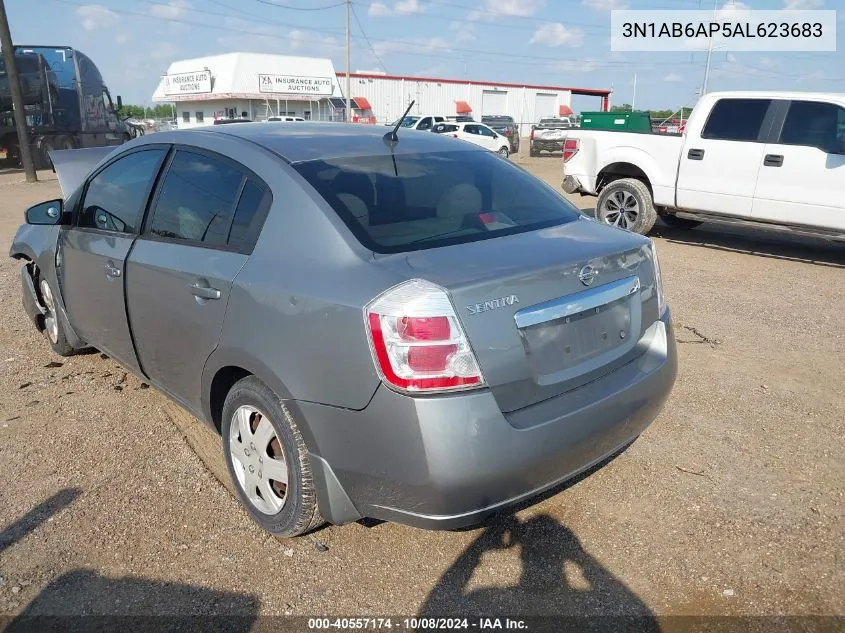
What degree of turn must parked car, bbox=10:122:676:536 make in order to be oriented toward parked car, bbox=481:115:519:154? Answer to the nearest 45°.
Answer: approximately 45° to its right

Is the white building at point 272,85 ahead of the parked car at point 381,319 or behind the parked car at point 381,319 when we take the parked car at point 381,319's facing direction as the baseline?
ahead

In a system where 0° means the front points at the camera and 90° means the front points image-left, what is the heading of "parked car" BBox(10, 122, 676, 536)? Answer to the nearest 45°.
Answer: approximately 135°

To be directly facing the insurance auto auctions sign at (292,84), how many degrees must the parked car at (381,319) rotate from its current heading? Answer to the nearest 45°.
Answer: approximately 45° to its right

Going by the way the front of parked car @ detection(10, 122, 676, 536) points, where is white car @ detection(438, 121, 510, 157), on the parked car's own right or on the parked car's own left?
on the parked car's own right

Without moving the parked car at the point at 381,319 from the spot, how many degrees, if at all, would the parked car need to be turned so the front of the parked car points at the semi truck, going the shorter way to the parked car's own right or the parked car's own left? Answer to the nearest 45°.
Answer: approximately 45° to the parked car's own right

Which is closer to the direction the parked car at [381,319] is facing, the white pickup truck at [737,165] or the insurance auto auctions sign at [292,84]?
the insurance auto auctions sign

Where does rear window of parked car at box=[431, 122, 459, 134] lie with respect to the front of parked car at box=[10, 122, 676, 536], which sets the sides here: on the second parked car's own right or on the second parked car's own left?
on the second parked car's own right

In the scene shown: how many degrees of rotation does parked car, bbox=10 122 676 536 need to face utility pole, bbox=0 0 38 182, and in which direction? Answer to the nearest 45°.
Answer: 0° — it already faces it

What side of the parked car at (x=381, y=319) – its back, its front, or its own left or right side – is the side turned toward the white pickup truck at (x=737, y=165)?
right

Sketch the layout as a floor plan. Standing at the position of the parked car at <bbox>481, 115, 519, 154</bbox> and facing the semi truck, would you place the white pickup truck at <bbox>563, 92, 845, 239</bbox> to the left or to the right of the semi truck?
left
